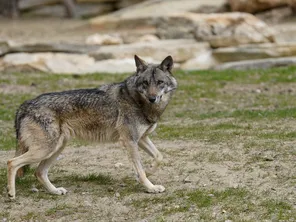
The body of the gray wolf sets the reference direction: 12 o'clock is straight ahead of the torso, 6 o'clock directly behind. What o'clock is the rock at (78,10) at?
The rock is roughly at 9 o'clock from the gray wolf.

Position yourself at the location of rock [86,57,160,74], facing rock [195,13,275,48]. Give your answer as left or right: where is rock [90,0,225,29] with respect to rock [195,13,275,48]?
left

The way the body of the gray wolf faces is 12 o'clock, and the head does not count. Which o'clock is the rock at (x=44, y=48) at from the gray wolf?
The rock is roughly at 9 o'clock from the gray wolf.

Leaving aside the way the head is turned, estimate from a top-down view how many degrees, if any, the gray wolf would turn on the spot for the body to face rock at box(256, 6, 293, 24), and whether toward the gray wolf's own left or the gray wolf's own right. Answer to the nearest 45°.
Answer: approximately 45° to the gray wolf's own left

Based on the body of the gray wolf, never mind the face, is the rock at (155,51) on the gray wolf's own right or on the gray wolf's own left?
on the gray wolf's own left

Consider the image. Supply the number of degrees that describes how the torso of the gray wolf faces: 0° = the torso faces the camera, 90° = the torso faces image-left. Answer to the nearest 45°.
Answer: approximately 270°

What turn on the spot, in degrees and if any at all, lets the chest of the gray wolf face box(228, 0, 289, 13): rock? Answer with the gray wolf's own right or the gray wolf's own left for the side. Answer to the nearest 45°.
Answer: approximately 90° to the gray wolf's own left

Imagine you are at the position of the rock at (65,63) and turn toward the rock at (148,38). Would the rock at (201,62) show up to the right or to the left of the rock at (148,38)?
right
